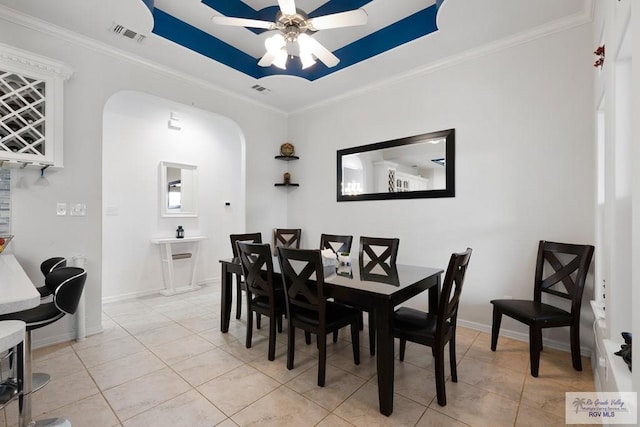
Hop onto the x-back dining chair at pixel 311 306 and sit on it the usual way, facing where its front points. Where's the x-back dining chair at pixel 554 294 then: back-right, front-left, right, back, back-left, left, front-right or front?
front-right

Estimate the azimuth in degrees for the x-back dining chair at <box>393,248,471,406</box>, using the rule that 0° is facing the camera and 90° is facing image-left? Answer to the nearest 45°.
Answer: approximately 135°

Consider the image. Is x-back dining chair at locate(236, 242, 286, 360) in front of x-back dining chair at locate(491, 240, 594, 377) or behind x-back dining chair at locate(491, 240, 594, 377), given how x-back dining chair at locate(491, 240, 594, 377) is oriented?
in front

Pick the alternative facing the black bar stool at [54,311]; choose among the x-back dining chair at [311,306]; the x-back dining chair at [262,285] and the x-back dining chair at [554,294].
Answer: the x-back dining chair at [554,294]

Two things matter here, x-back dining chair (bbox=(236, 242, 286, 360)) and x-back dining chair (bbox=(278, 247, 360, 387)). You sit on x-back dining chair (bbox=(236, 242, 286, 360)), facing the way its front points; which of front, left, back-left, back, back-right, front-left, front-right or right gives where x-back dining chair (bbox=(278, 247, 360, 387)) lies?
right

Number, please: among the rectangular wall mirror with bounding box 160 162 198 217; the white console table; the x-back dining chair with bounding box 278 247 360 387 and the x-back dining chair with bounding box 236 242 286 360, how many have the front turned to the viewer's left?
0

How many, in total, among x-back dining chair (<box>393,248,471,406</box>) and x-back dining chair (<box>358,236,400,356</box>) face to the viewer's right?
0

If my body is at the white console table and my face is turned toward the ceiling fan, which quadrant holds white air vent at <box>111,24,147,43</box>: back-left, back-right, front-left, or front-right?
front-right

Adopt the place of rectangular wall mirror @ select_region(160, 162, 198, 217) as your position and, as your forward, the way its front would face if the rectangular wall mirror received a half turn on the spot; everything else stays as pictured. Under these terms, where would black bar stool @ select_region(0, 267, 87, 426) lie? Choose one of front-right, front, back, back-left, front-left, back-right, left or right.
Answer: back-left

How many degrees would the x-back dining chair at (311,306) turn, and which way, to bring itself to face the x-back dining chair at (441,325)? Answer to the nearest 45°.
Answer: approximately 45° to its right

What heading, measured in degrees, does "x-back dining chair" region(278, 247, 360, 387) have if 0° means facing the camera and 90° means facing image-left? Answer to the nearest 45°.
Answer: approximately 225°

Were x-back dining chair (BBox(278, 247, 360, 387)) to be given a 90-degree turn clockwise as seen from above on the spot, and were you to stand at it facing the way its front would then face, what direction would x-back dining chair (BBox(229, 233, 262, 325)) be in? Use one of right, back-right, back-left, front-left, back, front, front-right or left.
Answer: back

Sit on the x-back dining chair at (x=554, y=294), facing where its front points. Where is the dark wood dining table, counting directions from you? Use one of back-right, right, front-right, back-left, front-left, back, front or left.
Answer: front

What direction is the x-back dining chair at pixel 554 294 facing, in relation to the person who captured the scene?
facing the viewer and to the left of the viewer

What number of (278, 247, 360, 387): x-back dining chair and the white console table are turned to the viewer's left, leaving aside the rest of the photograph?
0

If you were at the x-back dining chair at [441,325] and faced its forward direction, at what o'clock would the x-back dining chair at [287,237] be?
the x-back dining chair at [287,237] is roughly at 12 o'clock from the x-back dining chair at [441,325].

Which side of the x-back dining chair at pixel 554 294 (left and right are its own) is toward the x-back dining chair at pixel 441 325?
front

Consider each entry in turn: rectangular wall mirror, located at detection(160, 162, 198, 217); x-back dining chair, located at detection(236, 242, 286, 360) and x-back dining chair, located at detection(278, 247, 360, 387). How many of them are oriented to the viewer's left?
0

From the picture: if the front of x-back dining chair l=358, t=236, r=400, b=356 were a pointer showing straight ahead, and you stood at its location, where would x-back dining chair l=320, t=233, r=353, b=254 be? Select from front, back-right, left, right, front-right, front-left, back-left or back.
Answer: right
